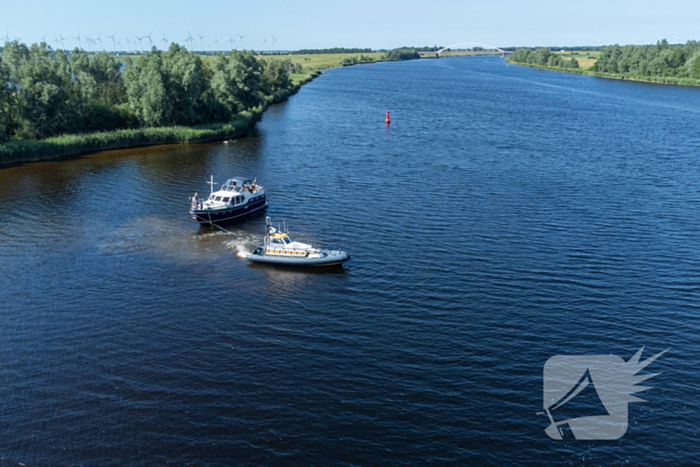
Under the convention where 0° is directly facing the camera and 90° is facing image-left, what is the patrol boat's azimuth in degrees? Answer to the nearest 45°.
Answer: approximately 270°
